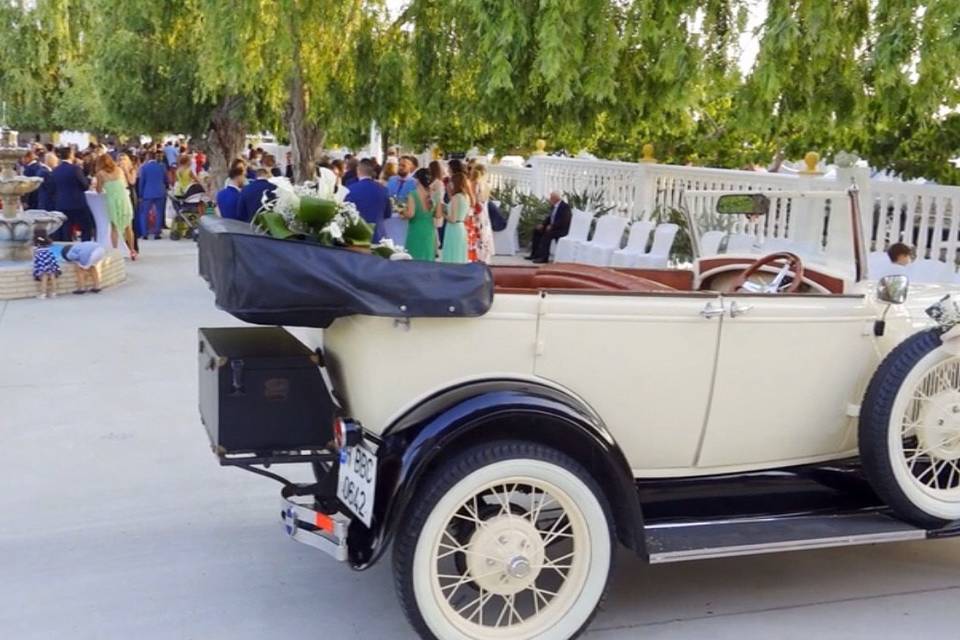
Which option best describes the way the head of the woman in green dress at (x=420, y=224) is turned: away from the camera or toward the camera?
away from the camera

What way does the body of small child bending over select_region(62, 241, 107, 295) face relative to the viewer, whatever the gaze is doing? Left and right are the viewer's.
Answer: facing to the left of the viewer

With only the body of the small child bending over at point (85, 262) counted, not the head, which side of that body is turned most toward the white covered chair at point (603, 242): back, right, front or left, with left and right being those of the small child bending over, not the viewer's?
back

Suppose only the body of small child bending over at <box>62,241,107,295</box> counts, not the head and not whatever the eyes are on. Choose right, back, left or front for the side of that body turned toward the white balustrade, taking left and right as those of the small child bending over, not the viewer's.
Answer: back

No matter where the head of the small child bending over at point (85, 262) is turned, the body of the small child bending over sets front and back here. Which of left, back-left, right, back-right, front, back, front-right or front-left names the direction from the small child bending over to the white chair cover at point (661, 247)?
back

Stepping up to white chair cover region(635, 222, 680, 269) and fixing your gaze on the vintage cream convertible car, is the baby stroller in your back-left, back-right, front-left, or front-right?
back-right

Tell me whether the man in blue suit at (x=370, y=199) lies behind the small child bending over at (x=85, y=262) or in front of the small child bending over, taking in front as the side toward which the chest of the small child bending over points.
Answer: behind

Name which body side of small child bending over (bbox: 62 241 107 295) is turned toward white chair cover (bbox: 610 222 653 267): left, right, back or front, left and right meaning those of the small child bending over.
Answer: back

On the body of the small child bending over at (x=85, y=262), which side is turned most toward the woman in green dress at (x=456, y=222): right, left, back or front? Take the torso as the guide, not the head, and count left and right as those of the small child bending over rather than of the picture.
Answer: back

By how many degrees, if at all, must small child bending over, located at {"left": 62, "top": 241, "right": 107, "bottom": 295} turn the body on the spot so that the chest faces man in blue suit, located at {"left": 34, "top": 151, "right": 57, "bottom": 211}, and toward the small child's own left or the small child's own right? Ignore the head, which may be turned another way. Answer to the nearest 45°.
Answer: approximately 90° to the small child's own right

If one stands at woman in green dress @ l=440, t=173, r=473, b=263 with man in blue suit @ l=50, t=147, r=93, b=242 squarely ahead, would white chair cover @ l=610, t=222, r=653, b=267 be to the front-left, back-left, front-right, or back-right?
back-right

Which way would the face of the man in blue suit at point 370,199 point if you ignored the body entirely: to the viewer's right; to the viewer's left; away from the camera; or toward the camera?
away from the camera

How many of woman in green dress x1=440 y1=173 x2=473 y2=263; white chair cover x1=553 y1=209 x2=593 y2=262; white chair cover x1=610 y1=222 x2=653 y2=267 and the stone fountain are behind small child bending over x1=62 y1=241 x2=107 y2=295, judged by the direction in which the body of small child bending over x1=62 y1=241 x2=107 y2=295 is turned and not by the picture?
3
